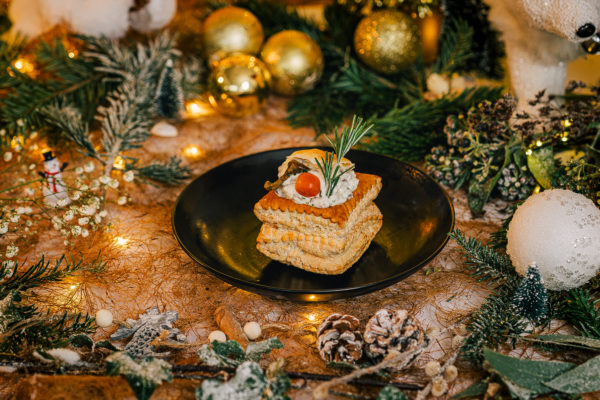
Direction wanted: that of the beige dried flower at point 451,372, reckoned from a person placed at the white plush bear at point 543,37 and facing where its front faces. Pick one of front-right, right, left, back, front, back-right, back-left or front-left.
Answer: front-right

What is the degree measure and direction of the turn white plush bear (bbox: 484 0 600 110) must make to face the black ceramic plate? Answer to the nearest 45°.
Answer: approximately 90° to its right

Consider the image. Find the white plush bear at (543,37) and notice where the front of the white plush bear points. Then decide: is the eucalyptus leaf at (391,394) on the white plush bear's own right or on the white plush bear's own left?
on the white plush bear's own right

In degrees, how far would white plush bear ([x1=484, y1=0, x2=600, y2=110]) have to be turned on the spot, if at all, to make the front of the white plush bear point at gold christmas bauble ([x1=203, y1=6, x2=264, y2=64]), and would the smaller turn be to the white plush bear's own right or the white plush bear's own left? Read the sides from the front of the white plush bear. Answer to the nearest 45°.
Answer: approximately 135° to the white plush bear's own right

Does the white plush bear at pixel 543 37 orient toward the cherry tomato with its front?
no

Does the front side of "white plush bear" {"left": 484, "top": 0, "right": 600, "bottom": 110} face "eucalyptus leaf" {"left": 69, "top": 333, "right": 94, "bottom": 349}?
no

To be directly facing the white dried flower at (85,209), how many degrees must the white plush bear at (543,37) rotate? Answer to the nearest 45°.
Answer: approximately 90° to its right

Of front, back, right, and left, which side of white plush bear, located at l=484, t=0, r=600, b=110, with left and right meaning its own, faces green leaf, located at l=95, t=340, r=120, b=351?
right

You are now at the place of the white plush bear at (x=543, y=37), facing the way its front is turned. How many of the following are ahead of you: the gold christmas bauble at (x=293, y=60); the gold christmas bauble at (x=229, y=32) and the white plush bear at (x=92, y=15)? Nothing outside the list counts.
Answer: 0

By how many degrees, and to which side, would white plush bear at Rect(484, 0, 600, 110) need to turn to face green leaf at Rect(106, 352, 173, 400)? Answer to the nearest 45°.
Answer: approximately 45° to its right

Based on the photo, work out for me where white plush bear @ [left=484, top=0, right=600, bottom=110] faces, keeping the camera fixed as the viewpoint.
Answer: facing the viewer and to the right of the viewer

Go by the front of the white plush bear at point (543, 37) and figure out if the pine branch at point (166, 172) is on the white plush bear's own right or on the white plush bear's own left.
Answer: on the white plush bear's own right

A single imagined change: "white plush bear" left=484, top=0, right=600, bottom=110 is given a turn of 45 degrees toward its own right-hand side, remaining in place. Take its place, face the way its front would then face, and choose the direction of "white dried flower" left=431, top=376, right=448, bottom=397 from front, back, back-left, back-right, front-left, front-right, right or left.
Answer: front

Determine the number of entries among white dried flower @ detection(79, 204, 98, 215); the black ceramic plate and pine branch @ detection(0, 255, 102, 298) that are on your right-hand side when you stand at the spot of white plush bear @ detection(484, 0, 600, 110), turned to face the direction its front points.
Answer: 3

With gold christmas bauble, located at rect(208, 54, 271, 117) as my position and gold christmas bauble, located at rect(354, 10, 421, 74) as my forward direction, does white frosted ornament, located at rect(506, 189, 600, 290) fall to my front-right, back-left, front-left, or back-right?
front-right

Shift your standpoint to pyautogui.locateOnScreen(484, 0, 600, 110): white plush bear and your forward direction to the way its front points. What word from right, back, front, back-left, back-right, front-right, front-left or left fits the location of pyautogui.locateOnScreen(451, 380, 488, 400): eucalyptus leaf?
front-right

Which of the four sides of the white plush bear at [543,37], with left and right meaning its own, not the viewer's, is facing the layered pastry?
right

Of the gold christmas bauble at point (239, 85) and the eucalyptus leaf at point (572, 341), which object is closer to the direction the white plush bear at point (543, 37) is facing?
the eucalyptus leaf
